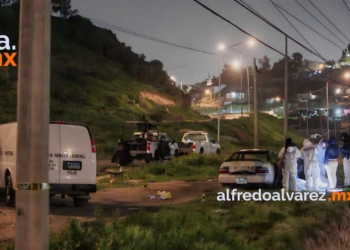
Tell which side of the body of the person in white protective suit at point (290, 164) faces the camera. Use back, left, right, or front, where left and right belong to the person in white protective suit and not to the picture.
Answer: back

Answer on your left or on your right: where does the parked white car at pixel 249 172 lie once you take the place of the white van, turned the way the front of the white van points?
on your right

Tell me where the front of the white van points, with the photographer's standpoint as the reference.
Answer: facing away from the viewer and to the left of the viewer

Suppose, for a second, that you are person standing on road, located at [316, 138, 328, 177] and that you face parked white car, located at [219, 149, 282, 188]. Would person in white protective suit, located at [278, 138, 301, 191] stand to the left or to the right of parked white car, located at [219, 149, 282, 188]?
left

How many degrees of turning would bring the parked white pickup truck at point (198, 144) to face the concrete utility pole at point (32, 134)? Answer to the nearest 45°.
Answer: approximately 135° to its right
